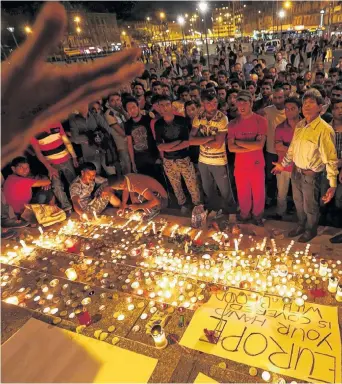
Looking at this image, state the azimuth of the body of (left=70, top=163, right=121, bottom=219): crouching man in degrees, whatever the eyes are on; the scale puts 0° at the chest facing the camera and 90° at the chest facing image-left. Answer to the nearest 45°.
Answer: approximately 315°

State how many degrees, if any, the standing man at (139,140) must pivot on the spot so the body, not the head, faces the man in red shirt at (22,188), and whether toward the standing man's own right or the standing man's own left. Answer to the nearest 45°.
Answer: approximately 90° to the standing man's own right

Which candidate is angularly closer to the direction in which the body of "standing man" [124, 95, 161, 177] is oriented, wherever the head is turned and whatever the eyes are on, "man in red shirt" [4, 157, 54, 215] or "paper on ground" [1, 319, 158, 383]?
the paper on ground

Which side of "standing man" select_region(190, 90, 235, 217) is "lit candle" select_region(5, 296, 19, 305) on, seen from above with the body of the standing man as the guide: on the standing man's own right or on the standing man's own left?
on the standing man's own right

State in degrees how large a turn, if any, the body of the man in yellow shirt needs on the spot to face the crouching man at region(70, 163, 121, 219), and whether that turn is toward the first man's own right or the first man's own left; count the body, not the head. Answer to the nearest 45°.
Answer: approximately 45° to the first man's own right

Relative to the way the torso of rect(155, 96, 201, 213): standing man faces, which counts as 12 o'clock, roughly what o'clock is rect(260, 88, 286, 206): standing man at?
rect(260, 88, 286, 206): standing man is roughly at 9 o'clock from rect(155, 96, 201, 213): standing man.

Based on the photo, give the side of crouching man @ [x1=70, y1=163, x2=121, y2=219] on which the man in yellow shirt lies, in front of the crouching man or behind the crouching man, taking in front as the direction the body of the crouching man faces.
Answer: in front

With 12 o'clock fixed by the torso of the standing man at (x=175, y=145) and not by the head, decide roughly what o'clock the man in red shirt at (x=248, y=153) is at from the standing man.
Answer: The man in red shirt is roughly at 10 o'clock from the standing man.

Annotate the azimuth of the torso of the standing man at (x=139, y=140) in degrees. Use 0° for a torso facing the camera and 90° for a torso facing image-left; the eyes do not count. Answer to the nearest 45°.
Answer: approximately 0°

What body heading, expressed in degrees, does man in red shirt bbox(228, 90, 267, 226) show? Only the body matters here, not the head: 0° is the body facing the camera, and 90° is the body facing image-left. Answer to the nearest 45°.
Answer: approximately 0°
